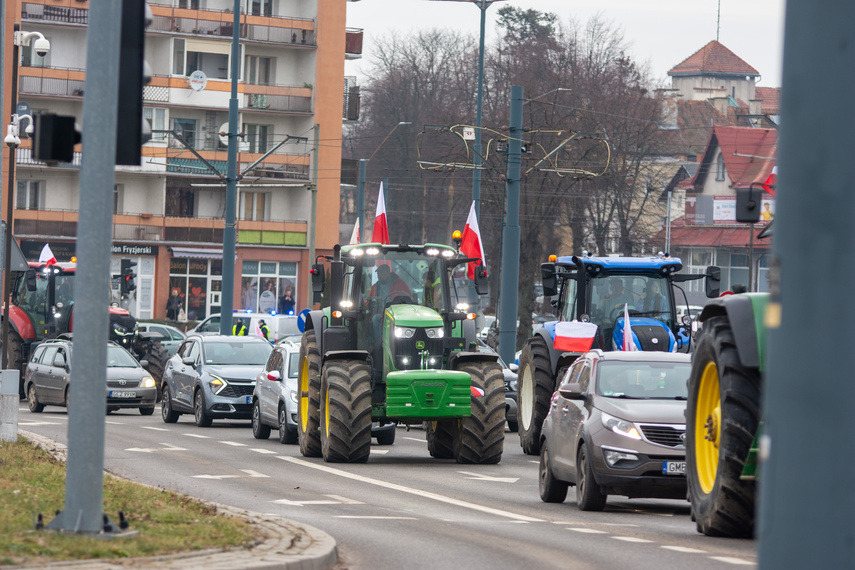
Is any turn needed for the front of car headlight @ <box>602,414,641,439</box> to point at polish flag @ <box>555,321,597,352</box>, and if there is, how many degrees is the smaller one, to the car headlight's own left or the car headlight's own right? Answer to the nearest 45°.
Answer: approximately 135° to the car headlight's own left

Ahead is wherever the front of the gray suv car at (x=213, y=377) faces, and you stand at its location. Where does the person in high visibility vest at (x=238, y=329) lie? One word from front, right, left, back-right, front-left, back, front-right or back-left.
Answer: back-left

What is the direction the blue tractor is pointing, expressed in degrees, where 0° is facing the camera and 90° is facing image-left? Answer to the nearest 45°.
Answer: approximately 315°

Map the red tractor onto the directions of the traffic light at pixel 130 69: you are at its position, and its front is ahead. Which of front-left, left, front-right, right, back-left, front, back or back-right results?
left

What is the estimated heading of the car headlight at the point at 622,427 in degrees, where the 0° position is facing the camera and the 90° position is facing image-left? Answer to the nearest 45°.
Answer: approximately 315°

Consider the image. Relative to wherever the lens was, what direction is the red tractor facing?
facing the viewer and to the right of the viewer

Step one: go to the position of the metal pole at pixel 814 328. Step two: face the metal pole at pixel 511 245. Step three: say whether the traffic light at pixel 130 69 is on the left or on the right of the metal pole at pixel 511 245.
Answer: left

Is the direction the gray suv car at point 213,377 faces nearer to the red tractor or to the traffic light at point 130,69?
the traffic light

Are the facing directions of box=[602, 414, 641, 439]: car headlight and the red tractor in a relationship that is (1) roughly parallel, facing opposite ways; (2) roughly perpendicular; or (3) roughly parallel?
roughly parallel

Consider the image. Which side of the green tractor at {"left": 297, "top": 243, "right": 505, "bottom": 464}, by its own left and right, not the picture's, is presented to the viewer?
front
